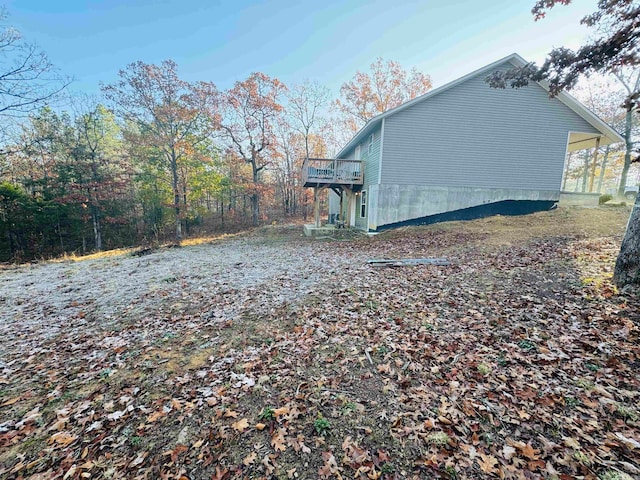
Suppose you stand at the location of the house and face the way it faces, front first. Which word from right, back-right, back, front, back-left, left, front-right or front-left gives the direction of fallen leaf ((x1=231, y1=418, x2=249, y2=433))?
right

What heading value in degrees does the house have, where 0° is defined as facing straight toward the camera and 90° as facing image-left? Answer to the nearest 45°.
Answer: approximately 270°

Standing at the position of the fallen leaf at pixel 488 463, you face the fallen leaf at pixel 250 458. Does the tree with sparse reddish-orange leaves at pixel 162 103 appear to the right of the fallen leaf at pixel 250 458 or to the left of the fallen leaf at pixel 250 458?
right

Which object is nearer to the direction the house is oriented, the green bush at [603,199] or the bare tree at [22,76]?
the green bush

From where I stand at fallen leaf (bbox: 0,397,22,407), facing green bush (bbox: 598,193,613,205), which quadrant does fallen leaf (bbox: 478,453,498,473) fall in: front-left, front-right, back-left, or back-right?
front-right

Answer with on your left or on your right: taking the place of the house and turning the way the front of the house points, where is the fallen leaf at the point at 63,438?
on your right

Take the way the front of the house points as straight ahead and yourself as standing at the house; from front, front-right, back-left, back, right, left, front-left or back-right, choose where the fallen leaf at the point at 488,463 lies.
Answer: right

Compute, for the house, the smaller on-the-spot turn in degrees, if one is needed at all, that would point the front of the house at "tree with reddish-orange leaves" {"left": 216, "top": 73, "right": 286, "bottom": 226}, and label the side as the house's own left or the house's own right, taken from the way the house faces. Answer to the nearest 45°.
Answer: approximately 180°

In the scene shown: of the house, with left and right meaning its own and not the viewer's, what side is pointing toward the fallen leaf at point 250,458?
right
